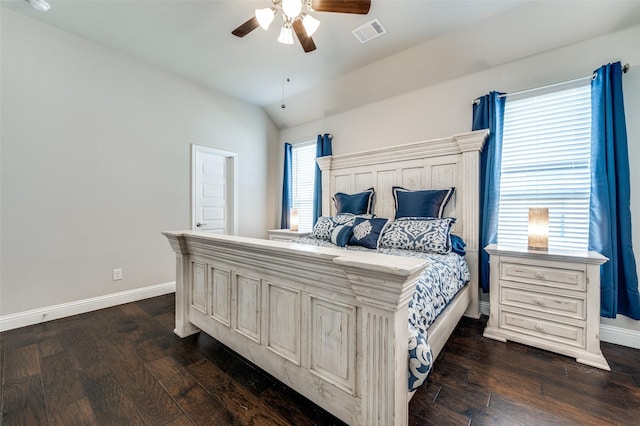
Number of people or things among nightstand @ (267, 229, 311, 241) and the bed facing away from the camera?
0

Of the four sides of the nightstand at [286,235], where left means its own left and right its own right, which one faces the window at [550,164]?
left

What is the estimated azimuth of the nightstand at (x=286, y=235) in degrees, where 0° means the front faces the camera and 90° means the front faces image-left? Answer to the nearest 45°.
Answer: approximately 45°

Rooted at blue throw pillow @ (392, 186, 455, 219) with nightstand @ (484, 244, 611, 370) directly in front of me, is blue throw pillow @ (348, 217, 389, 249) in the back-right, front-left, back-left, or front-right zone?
back-right

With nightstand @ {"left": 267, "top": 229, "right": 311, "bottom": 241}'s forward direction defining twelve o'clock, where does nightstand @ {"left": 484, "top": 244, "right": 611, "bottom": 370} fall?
nightstand @ {"left": 484, "top": 244, "right": 611, "bottom": 370} is roughly at 9 o'clock from nightstand @ {"left": 267, "top": 229, "right": 311, "bottom": 241}.

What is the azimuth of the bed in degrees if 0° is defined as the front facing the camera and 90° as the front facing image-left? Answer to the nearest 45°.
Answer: approximately 45°

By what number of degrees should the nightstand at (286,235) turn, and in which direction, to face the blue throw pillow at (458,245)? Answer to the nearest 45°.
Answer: approximately 90° to its left

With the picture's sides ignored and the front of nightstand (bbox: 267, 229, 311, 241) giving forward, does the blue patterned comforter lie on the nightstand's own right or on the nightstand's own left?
on the nightstand's own left

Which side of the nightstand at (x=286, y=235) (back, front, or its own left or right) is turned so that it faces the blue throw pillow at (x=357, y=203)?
left

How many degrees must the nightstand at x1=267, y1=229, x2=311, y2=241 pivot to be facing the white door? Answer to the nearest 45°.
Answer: approximately 45° to its right
